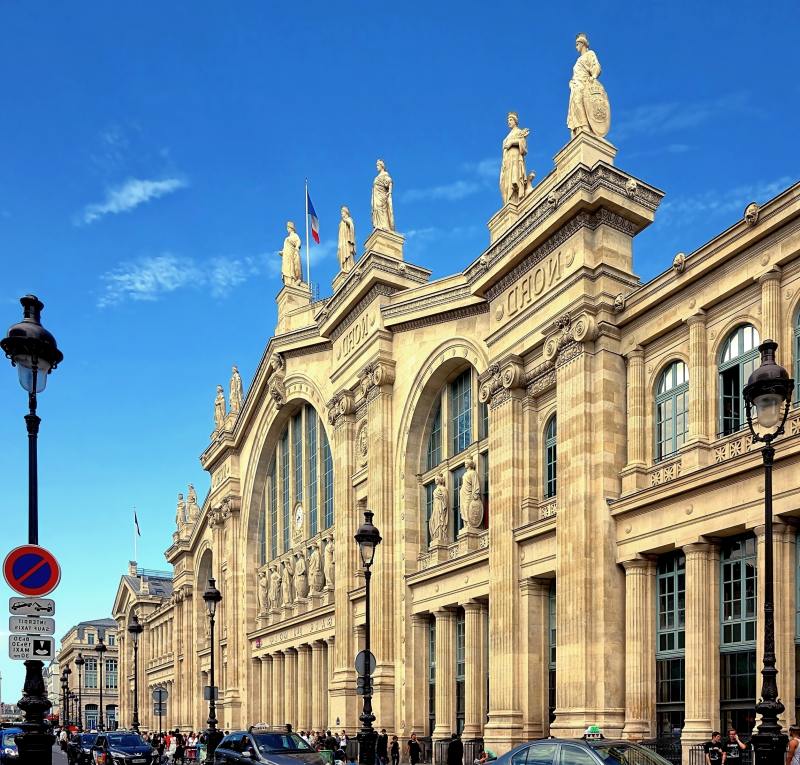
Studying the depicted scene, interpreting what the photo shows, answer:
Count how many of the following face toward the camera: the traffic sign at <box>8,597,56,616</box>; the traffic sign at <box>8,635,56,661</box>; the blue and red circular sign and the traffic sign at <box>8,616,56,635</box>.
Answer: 4

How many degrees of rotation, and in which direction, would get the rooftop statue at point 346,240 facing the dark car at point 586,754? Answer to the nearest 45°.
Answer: approximately 45° to its left

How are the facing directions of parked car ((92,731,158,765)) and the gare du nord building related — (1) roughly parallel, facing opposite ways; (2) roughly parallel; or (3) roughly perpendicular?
roughly perpendicular

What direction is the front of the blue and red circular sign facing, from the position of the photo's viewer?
facing the viewer

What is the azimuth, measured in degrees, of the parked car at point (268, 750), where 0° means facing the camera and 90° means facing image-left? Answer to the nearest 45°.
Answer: approximately 315°

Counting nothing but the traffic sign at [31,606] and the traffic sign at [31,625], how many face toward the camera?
2

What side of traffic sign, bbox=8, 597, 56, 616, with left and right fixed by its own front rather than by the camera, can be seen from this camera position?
front

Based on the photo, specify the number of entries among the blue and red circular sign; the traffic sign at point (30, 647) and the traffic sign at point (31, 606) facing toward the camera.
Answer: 3

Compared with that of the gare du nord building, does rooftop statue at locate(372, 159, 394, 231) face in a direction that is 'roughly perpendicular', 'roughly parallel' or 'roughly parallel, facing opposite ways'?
roughly parallel

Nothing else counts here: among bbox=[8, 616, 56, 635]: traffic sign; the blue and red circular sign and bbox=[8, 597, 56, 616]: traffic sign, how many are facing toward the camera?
3

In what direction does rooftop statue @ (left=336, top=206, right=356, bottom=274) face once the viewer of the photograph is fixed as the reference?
facing the viewer and to the left of the viewer

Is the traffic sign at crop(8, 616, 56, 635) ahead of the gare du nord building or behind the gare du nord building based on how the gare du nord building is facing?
ahead

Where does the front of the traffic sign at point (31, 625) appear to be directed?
toward the camera
